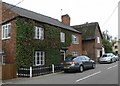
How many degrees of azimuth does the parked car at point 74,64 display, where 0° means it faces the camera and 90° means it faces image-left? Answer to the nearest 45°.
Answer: approximately 225°

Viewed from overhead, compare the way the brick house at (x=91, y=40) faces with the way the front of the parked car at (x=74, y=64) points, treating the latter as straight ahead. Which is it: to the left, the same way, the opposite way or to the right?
to the right

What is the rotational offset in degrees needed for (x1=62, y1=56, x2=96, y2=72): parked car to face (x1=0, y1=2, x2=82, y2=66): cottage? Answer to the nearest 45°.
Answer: approximately 135° to its left

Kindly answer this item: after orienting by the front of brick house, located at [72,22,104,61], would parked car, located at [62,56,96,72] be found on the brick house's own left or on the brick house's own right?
on the brick house's own right

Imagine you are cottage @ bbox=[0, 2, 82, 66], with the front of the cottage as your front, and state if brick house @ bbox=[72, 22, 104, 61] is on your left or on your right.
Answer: on your left

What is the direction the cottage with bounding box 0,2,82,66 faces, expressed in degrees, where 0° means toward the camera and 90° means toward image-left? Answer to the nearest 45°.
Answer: approximately 315°

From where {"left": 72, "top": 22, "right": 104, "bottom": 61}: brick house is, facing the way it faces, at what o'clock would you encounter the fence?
The fence is roughly at 2 o'clock from the brick house.
